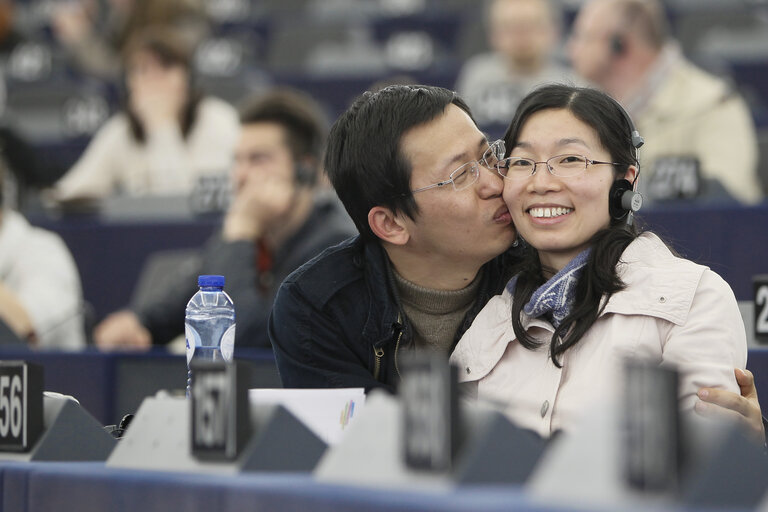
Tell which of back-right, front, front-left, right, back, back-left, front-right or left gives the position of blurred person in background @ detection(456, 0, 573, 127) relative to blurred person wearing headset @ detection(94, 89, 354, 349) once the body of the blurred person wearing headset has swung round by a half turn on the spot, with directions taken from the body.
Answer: front

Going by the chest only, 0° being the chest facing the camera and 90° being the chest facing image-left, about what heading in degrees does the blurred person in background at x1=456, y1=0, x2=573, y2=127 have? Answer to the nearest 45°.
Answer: approximately 0°
